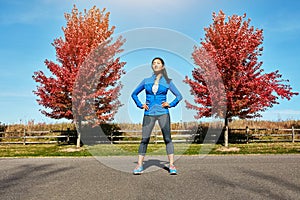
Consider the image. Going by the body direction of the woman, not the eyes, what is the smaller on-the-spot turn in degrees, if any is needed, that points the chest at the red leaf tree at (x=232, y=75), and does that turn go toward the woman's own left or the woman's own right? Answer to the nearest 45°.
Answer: approximately 180°

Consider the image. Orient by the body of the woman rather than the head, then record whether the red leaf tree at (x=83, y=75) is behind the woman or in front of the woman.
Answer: behind

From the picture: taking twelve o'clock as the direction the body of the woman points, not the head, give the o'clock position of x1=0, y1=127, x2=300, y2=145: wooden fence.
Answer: The wooden fence is roughly at 6 o'clock from the woman.

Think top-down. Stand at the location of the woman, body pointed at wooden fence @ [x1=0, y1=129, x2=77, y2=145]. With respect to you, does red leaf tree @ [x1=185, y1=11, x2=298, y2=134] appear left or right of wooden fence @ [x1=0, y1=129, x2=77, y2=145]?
right

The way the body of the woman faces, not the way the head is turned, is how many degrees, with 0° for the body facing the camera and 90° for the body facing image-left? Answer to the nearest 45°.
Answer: approximately 0°

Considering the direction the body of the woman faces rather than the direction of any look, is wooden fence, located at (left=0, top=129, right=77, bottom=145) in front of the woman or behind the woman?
behind
